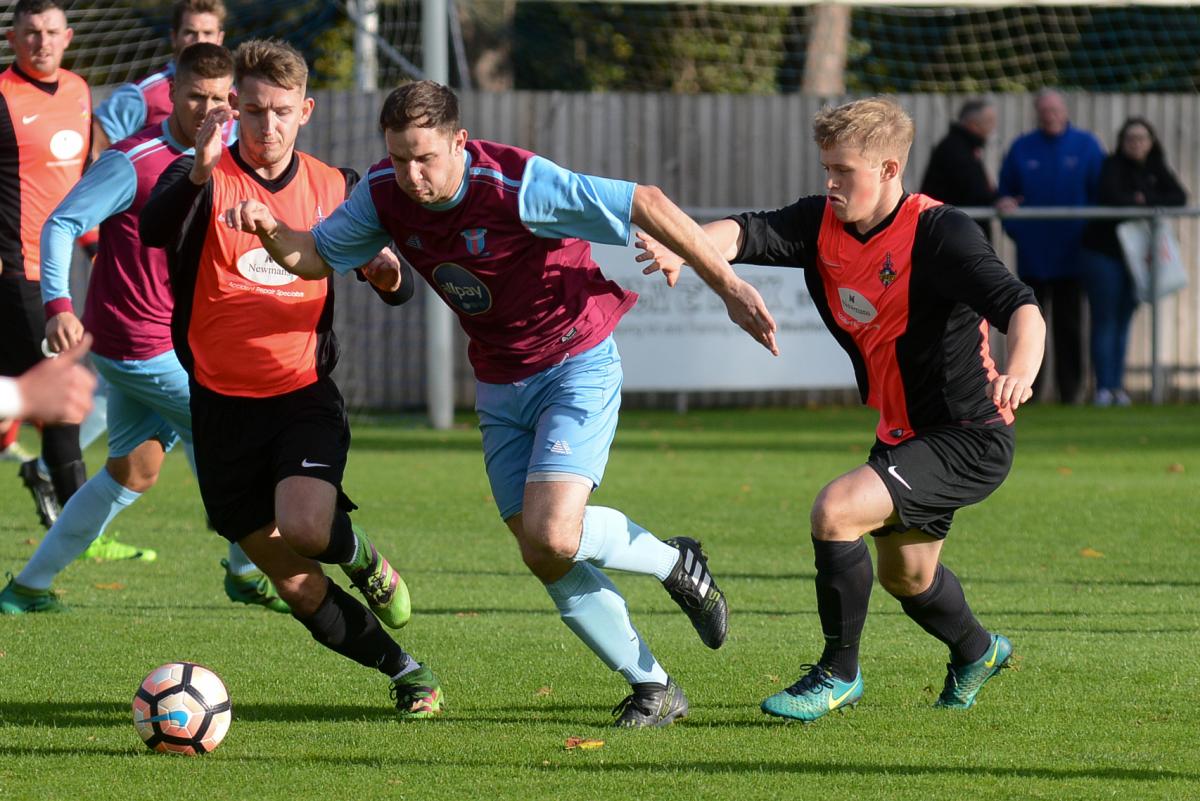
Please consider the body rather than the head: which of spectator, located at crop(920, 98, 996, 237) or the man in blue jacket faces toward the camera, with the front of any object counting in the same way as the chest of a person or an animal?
the man in blue jacket

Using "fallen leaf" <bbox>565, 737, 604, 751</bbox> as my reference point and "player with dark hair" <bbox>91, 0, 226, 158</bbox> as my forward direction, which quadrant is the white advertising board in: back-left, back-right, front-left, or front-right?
front-right

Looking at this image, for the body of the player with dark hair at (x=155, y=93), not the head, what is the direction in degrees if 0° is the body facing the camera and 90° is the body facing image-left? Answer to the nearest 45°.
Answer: approximately 0°

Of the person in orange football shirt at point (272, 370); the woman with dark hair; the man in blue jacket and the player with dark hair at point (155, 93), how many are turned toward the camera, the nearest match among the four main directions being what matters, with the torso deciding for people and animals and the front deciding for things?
4

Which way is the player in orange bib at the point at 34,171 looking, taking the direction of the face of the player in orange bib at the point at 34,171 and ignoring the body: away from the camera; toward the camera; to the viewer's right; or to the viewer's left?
toward the camera

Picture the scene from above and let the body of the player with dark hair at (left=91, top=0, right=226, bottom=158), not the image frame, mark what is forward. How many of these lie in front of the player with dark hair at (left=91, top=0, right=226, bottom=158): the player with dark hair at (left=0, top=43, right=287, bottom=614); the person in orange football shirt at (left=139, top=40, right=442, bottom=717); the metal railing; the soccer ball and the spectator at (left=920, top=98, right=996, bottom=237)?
3

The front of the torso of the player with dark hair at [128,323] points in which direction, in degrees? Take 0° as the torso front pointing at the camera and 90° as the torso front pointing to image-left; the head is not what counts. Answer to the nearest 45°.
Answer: approximately 315°

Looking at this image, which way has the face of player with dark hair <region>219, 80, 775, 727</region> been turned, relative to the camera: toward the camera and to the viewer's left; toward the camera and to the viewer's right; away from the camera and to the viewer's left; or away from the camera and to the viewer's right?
toward the camera and to the viewer's left

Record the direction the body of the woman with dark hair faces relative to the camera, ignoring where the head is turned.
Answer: toward the camera

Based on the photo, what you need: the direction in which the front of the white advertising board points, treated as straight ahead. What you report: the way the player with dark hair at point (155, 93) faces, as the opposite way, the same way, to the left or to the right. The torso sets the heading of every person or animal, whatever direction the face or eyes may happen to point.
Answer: the same way

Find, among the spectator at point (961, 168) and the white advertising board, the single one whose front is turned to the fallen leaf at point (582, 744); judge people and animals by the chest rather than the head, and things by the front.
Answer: the white advertising board

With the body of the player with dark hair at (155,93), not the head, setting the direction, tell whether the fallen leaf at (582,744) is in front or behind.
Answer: in front

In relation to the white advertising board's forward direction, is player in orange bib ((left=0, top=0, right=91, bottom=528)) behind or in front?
in front

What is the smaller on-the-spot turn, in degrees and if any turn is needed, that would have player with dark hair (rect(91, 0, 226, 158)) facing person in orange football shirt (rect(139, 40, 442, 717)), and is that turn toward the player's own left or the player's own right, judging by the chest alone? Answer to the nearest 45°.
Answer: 0° — they already face them

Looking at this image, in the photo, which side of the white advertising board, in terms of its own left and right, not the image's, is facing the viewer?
front

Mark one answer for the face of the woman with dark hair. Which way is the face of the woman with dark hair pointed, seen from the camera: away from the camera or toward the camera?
toward the camera
